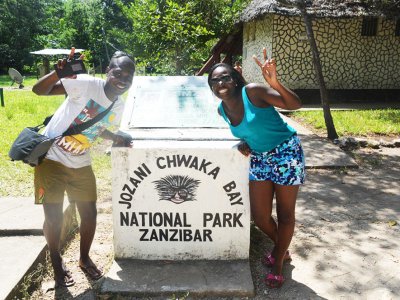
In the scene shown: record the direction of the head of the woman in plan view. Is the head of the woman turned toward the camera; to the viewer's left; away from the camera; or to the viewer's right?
toward the camera

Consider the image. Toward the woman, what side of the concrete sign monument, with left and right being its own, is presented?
left

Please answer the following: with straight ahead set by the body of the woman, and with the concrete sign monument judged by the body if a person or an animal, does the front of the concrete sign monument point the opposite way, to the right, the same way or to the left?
the same way

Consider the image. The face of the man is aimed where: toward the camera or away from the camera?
toward the camera

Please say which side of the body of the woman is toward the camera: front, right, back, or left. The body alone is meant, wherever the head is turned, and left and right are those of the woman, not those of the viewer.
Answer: front

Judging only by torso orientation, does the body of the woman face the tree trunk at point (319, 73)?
no

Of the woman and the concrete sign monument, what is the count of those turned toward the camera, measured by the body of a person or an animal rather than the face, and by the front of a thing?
2

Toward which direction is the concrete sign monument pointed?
toward the camera

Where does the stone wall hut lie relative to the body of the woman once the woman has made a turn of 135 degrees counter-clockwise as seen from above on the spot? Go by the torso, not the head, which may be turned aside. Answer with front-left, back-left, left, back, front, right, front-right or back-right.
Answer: front-left

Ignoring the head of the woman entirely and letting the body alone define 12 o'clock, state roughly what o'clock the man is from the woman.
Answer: The man is roughly at 3 o'clock from the woman.

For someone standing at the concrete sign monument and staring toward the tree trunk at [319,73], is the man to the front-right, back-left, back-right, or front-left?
back-left
